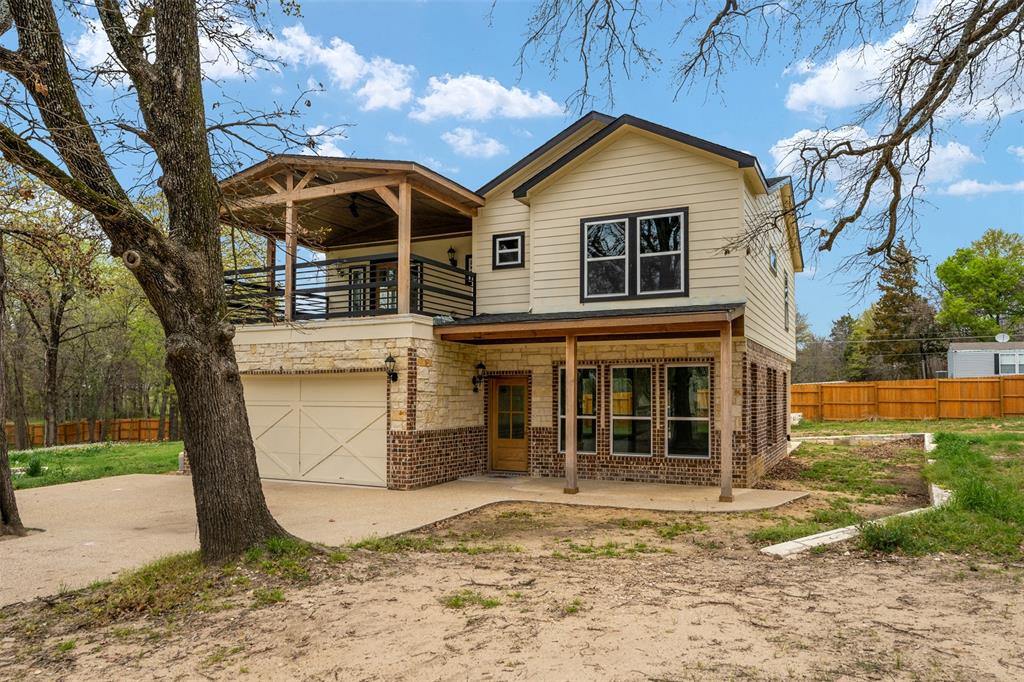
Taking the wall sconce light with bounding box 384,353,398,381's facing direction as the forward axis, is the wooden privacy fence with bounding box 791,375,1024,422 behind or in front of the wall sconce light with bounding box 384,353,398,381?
behind

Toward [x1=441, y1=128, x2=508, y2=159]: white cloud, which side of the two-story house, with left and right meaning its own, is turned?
back

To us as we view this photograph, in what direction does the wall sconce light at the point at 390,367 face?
facing the viewer and to the left of the viewer

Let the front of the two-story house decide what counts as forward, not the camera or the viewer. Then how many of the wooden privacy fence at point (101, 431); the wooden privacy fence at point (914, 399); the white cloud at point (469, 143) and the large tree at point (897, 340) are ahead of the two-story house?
0

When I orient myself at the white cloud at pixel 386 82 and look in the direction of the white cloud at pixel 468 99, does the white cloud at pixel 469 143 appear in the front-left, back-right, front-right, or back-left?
front-left

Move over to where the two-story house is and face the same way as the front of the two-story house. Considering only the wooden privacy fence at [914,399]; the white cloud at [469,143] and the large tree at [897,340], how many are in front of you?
0

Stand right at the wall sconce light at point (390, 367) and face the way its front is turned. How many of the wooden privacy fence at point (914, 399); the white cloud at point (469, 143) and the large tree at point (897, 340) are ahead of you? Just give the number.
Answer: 0

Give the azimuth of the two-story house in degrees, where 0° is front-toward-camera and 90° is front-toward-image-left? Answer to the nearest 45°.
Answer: approximately 0°

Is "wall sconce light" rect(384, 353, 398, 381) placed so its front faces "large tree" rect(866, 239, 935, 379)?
no

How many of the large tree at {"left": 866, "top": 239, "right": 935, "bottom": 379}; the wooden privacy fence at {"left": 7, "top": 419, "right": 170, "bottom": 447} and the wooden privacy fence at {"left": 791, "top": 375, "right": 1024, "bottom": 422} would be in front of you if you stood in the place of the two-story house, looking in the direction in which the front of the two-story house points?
0
